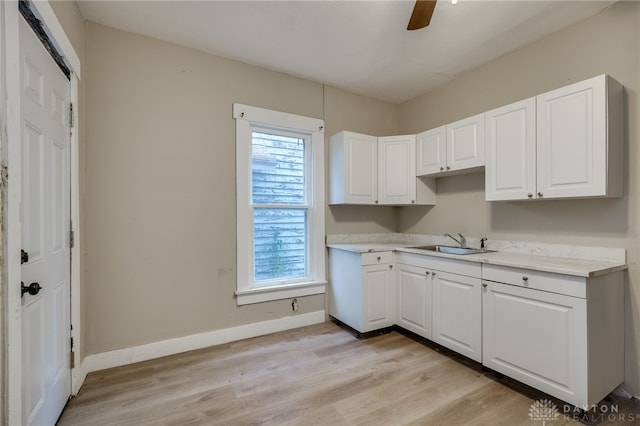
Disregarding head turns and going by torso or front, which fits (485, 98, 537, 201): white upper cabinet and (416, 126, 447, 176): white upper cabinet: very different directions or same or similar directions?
same or similar directions

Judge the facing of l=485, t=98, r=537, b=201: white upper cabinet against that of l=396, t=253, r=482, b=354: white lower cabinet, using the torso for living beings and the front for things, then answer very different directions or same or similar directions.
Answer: same or similar directions

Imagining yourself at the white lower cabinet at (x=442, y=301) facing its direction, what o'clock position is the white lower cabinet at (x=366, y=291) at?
the white lower cabinet at (x=366, y=291) is roughly at 2 o'clock from the white lower cabinet at (x=442, y=301).

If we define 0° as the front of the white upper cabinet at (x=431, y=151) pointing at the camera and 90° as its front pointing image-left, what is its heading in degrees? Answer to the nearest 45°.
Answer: approximately 45°

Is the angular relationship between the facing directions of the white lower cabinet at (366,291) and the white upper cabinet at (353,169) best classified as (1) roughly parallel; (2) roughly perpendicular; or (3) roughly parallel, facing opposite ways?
roughly parallel

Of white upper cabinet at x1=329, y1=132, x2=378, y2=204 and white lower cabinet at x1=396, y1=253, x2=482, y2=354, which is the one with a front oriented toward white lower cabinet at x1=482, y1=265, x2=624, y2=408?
the white upper cabinet

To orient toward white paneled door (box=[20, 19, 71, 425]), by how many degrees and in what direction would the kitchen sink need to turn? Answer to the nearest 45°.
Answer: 0° — it already faces it

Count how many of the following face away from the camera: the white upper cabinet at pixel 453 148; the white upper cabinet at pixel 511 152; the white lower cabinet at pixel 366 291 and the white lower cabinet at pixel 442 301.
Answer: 0

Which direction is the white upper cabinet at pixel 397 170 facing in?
toward the camera

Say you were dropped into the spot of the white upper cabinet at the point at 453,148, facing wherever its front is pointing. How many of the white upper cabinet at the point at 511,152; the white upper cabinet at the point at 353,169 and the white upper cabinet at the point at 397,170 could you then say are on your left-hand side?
1

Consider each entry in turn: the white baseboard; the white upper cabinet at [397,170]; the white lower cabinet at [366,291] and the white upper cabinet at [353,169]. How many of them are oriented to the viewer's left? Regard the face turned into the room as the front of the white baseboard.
0

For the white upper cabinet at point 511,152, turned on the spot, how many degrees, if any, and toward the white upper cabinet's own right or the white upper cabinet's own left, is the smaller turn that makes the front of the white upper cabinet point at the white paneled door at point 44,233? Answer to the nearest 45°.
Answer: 0° — it already faces it

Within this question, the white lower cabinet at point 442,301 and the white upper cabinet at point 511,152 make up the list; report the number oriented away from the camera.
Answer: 0

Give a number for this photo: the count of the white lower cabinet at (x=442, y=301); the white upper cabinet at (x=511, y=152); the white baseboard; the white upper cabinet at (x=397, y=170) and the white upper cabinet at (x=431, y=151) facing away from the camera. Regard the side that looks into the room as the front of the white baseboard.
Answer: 0

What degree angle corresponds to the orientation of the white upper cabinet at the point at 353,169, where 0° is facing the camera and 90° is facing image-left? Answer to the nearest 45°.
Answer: approximately 315°
